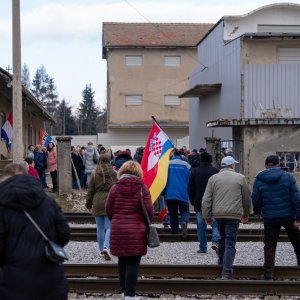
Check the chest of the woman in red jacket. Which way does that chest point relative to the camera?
away from the camera

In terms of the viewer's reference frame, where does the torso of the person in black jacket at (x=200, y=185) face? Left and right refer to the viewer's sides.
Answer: facing away from the viewer

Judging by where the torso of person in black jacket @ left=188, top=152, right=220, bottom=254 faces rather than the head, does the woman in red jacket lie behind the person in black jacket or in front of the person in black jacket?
behind

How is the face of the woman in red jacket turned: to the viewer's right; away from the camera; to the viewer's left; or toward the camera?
away from the camera

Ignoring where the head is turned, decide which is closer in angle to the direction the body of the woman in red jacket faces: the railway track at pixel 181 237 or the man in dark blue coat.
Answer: the railway track

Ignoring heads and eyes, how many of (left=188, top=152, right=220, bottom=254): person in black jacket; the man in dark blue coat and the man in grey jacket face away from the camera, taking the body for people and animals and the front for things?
3

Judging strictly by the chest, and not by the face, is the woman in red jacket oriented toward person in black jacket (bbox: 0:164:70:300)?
no

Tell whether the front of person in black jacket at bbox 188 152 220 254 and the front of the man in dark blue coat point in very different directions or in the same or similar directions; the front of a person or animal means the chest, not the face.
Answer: same or similar directions

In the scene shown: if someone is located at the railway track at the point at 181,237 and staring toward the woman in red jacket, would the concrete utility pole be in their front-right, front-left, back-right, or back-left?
back-right

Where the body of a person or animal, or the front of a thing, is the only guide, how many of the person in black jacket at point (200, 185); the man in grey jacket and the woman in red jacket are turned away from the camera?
3

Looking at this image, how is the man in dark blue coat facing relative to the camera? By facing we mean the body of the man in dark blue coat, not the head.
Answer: away from the camera

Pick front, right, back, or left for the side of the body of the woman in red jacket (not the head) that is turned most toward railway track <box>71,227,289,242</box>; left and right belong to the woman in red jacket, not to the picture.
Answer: front

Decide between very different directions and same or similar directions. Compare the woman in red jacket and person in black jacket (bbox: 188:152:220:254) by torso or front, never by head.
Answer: same or similar directions

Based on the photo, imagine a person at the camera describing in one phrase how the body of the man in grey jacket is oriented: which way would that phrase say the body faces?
away from the camera

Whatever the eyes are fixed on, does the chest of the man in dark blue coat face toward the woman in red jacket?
no

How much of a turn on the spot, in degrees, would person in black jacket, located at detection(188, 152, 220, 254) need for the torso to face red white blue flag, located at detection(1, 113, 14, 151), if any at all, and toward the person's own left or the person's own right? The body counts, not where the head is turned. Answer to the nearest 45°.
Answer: approximately 45° to the person's own left

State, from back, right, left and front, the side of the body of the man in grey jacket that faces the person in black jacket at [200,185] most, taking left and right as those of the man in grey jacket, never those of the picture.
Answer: front

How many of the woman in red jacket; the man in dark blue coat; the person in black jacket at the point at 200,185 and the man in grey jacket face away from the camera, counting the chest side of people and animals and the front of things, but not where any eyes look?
4
